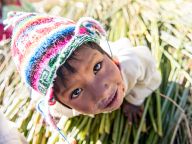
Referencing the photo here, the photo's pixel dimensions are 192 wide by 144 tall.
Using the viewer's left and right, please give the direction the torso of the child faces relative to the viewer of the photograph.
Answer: facing the viewer
